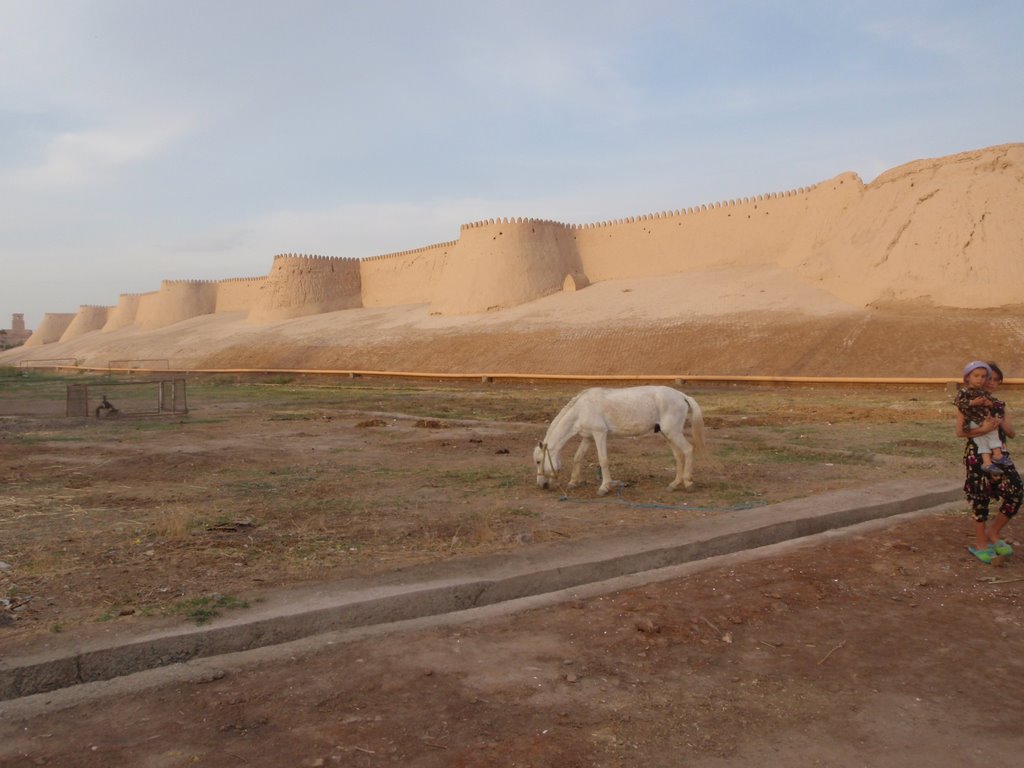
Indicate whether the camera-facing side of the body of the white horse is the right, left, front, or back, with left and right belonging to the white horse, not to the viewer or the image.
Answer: left

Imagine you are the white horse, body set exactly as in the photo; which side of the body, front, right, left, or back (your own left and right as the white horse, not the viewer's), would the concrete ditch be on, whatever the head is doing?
left

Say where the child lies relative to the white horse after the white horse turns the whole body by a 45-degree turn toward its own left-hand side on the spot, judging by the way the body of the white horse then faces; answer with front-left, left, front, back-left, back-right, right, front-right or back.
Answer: left

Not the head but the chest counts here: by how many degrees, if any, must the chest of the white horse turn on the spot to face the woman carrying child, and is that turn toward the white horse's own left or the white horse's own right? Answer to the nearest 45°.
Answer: approximately 135° to the white horse's own left

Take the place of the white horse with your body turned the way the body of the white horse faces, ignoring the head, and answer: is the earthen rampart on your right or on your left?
on your right

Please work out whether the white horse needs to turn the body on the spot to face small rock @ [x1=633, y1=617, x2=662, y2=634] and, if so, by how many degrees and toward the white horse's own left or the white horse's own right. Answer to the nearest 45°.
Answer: approximately 90° to the white horse's own left
